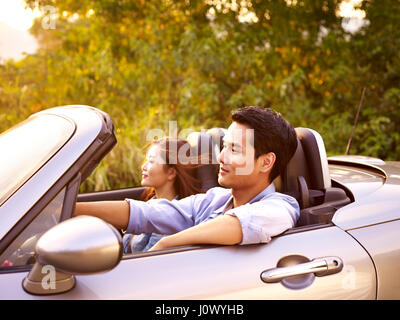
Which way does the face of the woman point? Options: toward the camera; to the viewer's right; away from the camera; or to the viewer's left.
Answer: to the viewer's left

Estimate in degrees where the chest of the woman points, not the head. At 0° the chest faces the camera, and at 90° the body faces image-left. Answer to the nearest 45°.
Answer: approximately 90°

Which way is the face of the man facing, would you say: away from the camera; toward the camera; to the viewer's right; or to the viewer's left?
to the viewer's left
